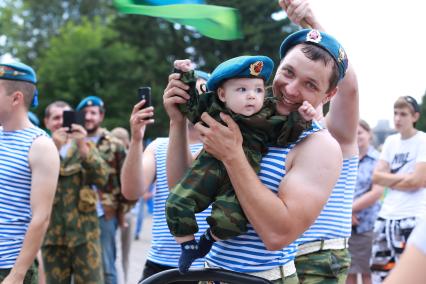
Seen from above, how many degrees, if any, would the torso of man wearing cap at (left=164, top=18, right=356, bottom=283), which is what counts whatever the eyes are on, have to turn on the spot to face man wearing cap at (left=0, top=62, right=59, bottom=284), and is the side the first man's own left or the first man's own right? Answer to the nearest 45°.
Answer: approximately 90° to the first man's own right

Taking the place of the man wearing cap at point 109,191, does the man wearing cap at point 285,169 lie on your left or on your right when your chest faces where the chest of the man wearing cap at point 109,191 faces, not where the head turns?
on your left

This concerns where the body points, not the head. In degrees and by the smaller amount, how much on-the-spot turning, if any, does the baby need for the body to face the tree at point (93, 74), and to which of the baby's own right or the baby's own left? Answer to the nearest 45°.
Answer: approximately 180°

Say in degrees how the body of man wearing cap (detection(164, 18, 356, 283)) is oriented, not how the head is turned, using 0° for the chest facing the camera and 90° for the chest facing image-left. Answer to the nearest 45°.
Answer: approximately 45°

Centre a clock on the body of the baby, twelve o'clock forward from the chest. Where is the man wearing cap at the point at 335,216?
The man wearing cap is roughly at 7 o'clock from the baby.

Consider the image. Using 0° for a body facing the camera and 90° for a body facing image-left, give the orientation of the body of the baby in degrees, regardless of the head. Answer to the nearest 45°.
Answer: approximately 0°

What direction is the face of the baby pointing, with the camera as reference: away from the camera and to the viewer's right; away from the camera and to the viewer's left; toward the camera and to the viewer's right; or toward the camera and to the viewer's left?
toward the camera and to the viewer's right

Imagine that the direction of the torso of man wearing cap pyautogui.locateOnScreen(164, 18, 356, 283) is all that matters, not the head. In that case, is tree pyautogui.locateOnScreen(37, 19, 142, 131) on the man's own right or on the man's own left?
on the man's own right

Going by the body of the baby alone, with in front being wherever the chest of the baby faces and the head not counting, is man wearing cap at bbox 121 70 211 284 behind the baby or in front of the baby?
behind

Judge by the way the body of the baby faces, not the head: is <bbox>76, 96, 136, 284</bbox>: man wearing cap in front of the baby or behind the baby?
behind

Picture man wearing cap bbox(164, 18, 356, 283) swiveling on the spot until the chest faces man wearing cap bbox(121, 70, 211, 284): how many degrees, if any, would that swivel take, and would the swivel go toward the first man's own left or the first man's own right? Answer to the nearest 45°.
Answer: approximately 90° to the first man's own right
